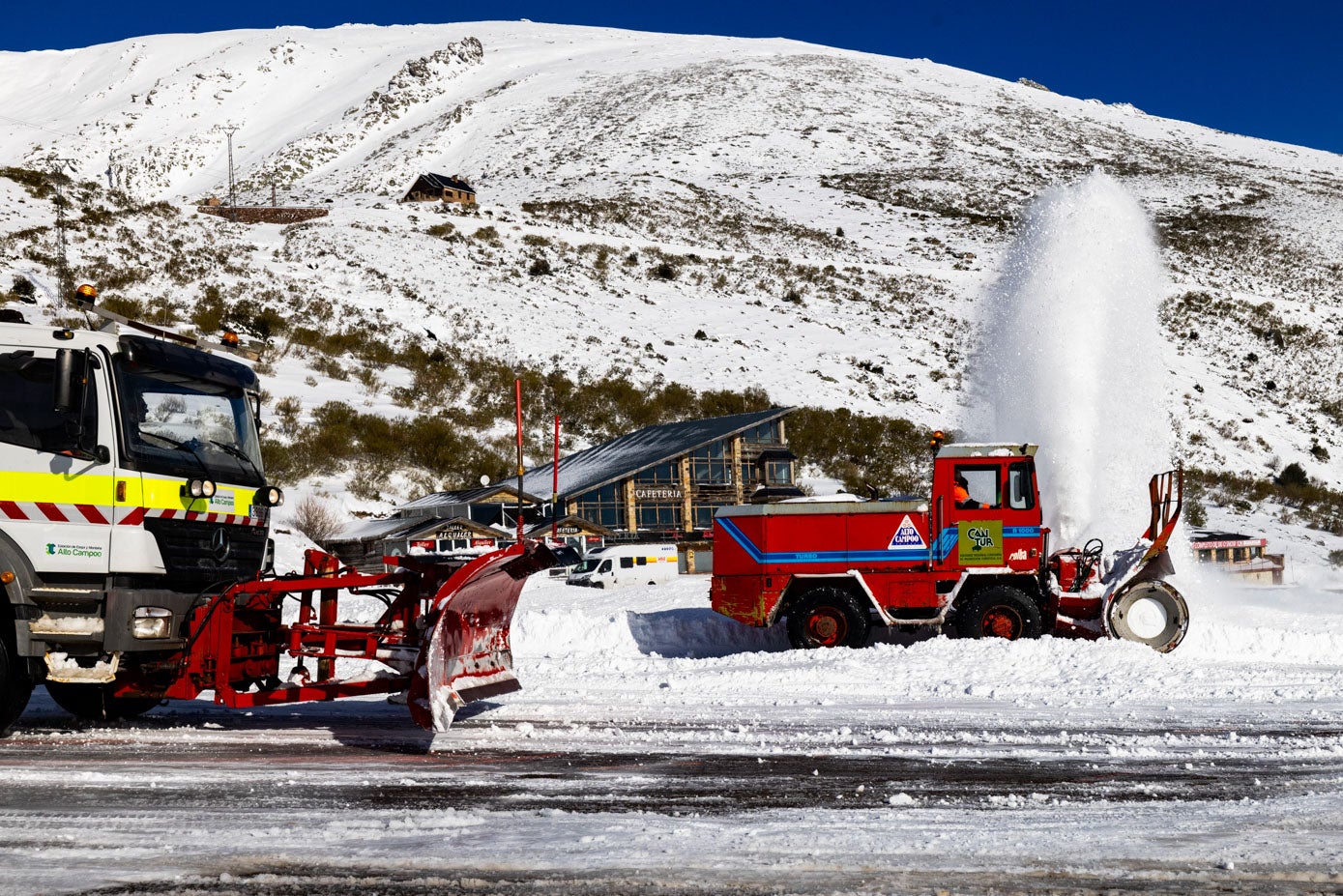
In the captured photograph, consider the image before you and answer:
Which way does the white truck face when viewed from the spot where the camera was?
facing the viewer and to the right of the viewer

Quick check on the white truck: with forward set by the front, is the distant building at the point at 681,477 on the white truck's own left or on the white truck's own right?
on the white truck's own left

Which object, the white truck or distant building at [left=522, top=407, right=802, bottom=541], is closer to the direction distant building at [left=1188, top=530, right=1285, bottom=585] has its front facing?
the white truck

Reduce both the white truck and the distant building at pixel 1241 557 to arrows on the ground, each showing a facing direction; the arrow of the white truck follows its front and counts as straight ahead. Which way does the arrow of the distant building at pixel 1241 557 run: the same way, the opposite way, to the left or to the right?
to the right

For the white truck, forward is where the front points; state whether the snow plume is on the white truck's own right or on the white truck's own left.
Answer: on the white truck's own left

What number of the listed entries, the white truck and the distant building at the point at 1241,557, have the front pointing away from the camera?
0

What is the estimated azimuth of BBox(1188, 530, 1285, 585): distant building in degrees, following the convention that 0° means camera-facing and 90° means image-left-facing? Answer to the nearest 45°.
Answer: approximately 0°

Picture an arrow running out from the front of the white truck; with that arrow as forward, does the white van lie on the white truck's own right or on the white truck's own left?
on the white truck's own left

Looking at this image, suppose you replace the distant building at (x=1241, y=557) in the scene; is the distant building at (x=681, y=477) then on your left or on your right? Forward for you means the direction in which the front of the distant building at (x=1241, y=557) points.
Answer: on your right
